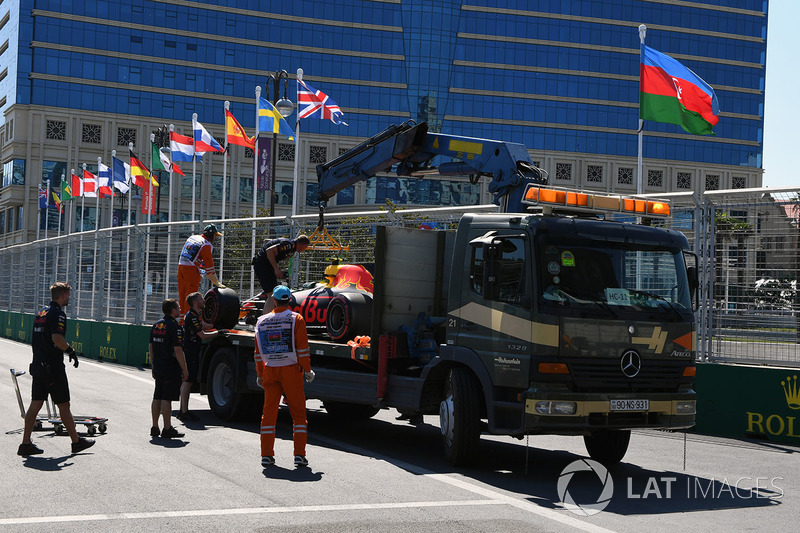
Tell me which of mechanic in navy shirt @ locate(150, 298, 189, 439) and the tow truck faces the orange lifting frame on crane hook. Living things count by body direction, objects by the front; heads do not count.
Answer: the mechanic in navy shirt

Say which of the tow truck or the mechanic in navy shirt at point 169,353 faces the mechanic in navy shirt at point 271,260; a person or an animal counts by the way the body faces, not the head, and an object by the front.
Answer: the mechanic in navy shirt at point 169,353

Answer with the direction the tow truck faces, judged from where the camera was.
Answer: facing the viewer and to the right of the viewer

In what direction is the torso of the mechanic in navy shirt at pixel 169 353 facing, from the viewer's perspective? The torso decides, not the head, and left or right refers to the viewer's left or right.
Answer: facing away from the viewer and to the right of the viewer

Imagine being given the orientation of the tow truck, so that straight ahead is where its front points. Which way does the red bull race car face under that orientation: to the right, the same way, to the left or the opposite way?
the opposite way

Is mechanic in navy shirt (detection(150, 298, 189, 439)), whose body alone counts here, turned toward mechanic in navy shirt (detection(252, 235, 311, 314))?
yes

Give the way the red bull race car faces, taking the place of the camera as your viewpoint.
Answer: facing away from the viewer and to the left of the viewer

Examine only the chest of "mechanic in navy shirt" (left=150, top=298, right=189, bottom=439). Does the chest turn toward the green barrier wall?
no

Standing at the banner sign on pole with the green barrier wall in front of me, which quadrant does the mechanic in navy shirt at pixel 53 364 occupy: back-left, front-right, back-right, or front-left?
front-right

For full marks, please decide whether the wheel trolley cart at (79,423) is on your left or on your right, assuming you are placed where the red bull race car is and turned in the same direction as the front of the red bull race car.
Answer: on your left

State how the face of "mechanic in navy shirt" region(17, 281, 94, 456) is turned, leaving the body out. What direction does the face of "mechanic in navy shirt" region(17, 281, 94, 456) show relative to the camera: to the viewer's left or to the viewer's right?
to the viewer's right

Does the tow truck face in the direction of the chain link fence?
no
